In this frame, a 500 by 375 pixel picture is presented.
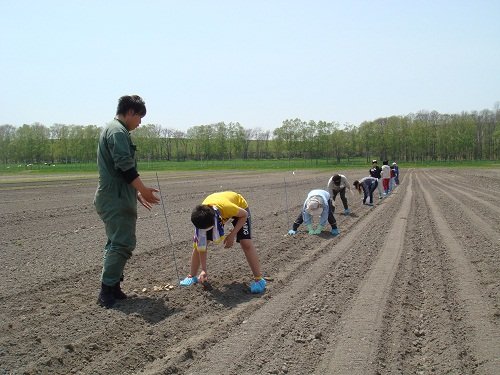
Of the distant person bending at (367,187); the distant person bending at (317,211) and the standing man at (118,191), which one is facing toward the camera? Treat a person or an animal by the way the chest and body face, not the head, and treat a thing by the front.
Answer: the distant person bending at (317,211)

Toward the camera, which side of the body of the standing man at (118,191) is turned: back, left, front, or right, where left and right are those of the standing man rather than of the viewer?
right

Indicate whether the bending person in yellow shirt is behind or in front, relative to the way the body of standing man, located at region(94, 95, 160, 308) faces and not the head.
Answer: in front

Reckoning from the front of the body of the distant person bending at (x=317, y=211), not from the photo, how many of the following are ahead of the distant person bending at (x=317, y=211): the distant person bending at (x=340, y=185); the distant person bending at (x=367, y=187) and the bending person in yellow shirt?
1

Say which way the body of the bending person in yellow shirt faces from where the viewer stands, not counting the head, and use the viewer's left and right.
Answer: facing the viewer and to the left of the viewer

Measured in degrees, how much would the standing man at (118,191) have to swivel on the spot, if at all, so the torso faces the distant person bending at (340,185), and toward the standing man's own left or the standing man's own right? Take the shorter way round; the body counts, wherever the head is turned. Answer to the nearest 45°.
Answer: approximately 45° to the standing man's own left

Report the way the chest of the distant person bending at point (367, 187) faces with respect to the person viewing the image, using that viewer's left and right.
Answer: facing to the left of the viewer

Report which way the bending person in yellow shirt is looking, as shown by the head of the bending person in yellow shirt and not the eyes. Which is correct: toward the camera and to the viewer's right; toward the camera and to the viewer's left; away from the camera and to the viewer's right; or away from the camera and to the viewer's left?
toward the camera and to the viewer's left

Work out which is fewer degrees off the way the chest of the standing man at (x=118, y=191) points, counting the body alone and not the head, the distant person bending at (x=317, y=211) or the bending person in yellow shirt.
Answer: the bending person in yellow shirt

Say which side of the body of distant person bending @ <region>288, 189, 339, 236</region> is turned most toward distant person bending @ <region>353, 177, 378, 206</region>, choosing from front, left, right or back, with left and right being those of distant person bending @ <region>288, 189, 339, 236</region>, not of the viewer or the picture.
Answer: back

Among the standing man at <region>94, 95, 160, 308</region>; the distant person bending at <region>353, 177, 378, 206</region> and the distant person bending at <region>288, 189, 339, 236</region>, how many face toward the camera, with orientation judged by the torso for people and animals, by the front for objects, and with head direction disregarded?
1

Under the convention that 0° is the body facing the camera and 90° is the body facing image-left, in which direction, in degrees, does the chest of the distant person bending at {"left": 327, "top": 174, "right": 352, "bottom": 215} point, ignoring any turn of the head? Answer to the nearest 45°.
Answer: approximately 45°
